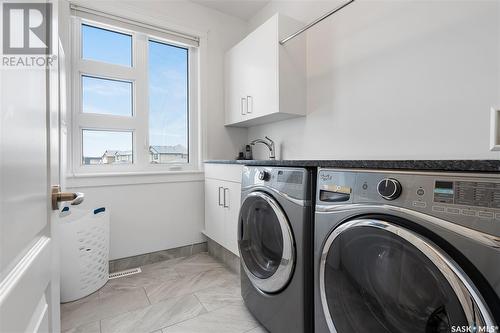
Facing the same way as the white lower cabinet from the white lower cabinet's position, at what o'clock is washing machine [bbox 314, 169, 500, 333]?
The washing machine is roughly at 10 o'clock from the white lower cabinet.

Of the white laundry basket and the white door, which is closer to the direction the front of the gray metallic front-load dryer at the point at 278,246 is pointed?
the white door

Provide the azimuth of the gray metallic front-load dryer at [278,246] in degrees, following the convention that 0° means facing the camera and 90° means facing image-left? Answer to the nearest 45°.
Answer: approximately 45°

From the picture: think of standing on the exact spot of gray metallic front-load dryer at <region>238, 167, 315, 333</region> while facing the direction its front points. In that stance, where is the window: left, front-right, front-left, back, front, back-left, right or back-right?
right

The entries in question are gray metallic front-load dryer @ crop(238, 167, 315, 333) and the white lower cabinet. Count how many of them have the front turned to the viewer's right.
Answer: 0

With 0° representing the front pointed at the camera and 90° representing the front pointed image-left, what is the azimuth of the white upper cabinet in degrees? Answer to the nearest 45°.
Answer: approximately 45°

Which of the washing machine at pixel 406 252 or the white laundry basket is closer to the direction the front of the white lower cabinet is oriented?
the white laundry basket

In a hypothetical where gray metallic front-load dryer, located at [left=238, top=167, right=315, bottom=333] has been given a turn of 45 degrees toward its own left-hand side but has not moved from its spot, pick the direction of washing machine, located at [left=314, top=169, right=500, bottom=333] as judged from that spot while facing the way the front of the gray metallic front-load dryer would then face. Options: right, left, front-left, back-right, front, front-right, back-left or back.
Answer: front-left

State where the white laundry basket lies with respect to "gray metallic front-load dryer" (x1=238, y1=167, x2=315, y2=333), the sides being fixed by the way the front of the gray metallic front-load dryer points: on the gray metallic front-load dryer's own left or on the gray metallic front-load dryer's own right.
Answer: on the gray metallic front-load dryer's own right

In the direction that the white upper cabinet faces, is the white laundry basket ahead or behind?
ahead
